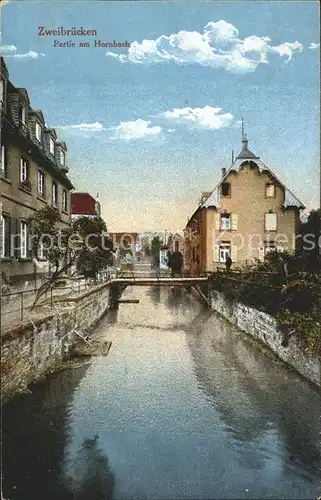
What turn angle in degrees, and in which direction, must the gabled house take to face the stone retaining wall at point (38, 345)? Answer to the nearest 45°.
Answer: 0° — it already faces it

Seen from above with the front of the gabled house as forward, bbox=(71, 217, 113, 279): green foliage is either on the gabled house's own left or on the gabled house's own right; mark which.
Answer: on the gabled house's own right

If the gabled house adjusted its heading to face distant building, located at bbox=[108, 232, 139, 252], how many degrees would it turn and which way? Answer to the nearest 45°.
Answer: approximately 90° to its right

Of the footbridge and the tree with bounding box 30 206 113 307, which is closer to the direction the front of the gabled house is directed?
the tree

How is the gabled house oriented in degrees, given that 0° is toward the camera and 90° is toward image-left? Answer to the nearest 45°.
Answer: approximately 0°
